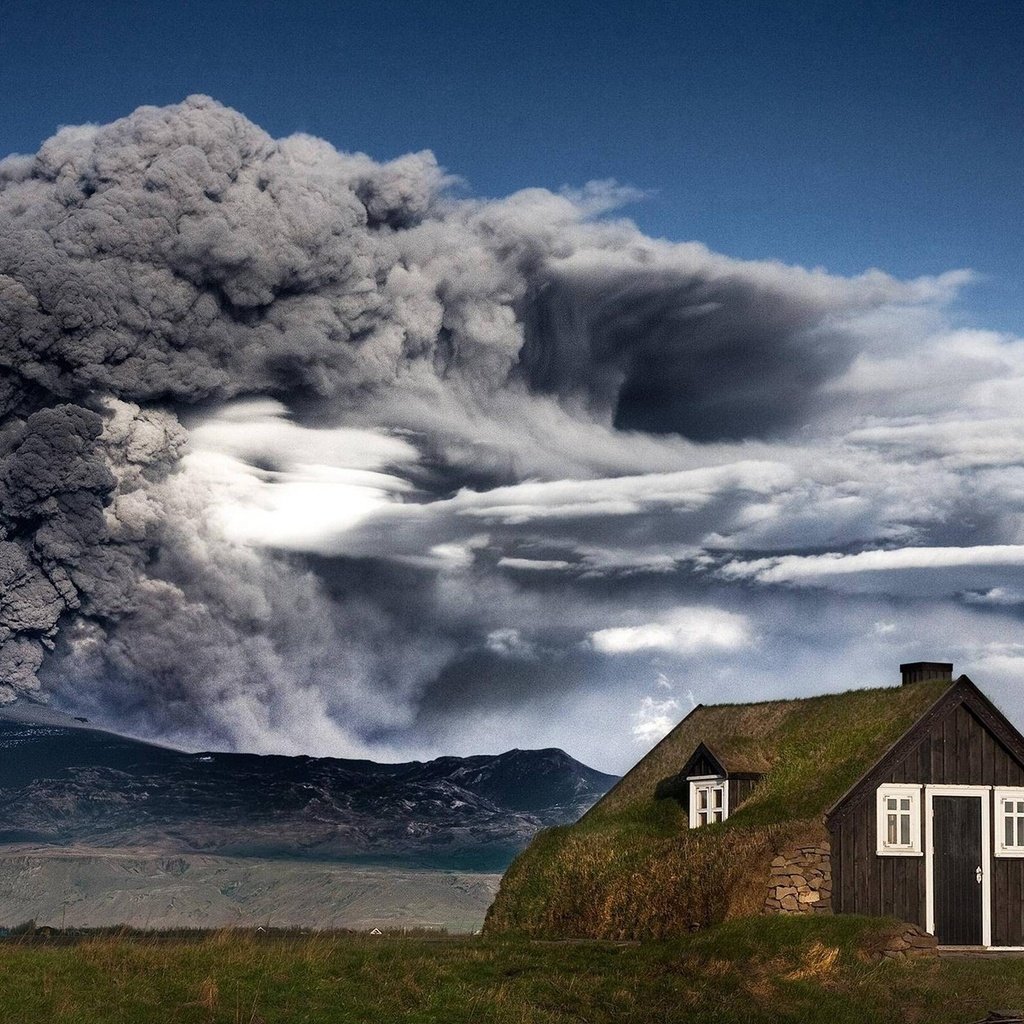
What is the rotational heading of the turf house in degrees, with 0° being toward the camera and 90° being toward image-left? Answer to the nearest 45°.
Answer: approximately 315°
